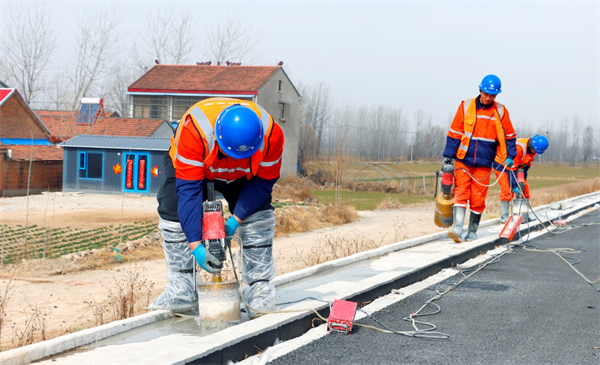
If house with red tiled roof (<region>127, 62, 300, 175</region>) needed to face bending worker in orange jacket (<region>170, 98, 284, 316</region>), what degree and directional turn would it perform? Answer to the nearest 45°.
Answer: approximately 45° to its left

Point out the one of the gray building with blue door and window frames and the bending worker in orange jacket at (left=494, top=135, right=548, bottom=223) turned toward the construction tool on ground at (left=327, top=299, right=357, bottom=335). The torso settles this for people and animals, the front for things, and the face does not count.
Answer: the gray building with blue door and window frames

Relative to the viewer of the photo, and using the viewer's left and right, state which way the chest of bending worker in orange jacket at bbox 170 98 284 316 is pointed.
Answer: facing the viewer

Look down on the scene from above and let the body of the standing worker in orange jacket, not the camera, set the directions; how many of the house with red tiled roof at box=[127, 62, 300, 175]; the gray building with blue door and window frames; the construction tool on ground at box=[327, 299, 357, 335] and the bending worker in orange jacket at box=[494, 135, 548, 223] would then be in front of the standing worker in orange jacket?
1

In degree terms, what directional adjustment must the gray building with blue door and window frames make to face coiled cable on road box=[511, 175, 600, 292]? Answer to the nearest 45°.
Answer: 0° — it already faces it

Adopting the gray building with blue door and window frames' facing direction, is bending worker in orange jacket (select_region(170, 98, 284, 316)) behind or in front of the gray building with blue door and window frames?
in front

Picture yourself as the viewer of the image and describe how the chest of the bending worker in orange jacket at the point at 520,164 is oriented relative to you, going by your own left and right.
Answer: facing to the right of the viewer

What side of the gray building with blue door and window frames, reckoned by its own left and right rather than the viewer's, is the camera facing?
front

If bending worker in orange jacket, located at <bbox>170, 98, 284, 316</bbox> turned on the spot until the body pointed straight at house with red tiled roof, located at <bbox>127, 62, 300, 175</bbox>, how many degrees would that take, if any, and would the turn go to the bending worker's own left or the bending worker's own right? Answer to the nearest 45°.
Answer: approximately 180°

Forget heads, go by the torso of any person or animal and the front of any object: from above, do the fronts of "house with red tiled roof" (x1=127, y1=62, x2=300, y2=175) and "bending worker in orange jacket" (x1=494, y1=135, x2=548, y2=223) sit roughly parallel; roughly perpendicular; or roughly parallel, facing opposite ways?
roughly perpendicular
